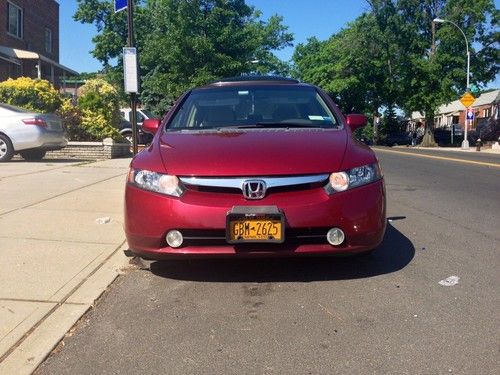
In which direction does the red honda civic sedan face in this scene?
toward the camera

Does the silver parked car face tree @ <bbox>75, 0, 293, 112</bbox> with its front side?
no

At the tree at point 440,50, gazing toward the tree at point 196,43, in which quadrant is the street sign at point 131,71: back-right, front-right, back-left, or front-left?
front-left

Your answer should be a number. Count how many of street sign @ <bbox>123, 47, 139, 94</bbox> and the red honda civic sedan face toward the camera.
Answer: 2

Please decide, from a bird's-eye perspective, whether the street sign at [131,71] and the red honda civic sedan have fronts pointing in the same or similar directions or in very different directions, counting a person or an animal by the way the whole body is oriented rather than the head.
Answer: same or similar directions

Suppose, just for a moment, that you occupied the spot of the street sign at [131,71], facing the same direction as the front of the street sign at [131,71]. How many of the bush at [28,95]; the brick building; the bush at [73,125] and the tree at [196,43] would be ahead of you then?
0

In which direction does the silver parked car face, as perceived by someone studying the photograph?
facing away from the viewer and to the left of the viewer

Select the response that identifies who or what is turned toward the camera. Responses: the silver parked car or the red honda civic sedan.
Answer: the red honda civic sedan

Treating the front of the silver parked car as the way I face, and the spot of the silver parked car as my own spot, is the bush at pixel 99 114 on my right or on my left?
on my right

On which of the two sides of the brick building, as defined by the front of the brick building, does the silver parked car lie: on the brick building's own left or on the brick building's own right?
on the brick building's own right

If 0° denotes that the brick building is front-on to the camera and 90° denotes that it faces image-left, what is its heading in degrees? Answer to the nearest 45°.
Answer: approximately 315°

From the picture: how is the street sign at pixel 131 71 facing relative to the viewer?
toward the camera

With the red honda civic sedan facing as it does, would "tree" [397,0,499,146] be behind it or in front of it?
behind

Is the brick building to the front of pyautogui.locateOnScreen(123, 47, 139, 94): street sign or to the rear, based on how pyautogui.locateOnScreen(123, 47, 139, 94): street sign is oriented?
to the rear

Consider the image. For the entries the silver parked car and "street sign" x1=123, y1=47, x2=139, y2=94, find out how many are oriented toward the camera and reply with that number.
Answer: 1

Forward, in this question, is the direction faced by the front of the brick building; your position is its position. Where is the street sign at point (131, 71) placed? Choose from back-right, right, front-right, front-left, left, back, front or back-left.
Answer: front-right

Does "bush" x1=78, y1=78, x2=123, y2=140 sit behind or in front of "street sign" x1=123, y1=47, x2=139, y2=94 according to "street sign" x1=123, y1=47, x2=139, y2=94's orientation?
behind

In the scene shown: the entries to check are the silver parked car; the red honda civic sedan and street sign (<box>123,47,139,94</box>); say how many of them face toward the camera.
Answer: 2
